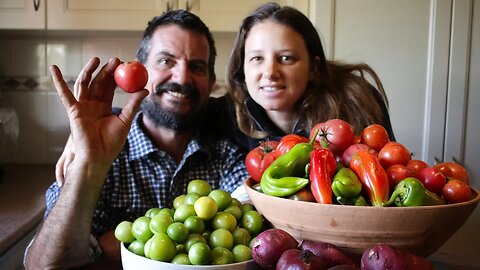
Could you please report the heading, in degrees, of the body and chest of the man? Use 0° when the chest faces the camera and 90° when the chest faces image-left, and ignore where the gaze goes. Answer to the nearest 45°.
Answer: approximately 0°

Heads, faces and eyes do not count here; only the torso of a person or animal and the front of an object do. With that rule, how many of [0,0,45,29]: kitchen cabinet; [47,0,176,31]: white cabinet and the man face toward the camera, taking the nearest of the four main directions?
3

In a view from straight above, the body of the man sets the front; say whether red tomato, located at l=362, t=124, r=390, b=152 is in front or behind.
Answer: in front

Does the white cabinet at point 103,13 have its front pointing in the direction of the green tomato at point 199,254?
yes

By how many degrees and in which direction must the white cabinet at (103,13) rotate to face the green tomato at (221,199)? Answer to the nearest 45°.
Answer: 0° — it already faces it

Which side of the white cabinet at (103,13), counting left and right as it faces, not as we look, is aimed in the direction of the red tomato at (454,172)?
front

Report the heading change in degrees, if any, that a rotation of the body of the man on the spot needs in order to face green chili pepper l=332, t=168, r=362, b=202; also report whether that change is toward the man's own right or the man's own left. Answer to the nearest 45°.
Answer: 0° — they already face it

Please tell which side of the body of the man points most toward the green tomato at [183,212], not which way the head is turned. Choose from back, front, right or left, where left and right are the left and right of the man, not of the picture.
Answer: front

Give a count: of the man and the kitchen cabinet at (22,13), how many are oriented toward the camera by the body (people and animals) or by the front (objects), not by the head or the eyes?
2

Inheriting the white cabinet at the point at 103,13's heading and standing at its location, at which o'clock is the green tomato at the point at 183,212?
The green tomato is roughly at 12 o'clock from the white cabinet.

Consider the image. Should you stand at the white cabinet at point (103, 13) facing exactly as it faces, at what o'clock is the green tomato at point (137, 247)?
The green tomato is roughly at 12 o'clock from the white cabinet.

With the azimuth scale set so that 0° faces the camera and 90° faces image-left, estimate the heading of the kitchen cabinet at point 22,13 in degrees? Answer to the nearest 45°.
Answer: approximately 0°
